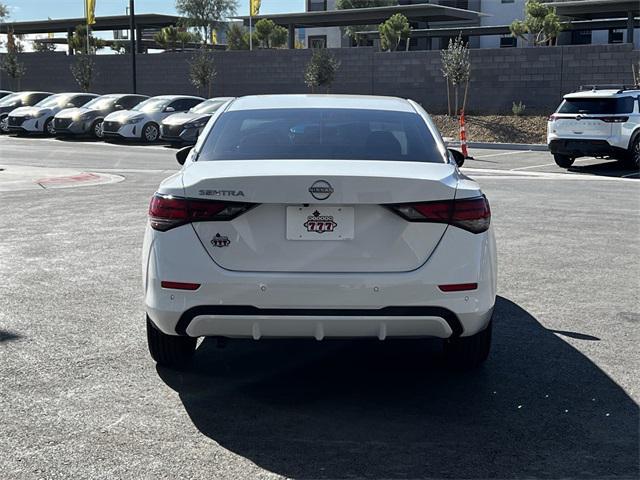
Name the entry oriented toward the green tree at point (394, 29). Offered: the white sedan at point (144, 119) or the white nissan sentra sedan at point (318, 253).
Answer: the white nissan sentra sedan

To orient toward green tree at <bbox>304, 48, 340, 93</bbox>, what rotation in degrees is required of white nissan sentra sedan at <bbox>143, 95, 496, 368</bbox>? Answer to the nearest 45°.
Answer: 0° — it already faces it

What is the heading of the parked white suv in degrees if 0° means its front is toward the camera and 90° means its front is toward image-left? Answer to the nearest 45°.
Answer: approximately 225°

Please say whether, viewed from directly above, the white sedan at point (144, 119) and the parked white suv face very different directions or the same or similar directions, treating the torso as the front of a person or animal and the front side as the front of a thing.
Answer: very different directions

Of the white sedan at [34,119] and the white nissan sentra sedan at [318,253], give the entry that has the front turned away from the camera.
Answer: the white nissan sentra sedan

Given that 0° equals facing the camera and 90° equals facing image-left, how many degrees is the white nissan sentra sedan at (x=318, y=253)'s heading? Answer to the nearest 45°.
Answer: approximately 180°

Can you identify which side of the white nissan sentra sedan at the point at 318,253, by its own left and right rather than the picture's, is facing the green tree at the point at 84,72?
front

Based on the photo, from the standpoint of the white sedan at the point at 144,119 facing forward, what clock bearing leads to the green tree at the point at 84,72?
The green tree is roughly at 4 o'clock from the white sedan.

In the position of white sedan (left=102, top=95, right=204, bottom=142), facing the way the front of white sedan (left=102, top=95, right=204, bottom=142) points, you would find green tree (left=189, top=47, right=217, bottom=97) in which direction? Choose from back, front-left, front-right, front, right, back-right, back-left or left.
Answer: back-right

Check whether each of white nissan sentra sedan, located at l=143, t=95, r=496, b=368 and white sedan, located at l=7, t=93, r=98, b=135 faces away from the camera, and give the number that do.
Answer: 1

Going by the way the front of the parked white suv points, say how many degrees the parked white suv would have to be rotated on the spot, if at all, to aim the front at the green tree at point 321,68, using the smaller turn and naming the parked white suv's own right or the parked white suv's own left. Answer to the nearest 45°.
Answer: approximately 90° to the parked white suv's own left

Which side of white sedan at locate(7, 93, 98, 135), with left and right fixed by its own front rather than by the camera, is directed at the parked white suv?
left

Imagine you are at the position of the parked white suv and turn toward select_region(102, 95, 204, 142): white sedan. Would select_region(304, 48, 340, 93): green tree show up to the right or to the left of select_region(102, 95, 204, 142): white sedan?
right

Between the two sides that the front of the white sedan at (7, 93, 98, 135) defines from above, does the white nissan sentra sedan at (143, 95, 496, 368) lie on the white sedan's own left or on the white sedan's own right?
on the white sedan's own left

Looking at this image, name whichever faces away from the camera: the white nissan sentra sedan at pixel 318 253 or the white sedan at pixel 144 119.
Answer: the white nissan sentra sedan
